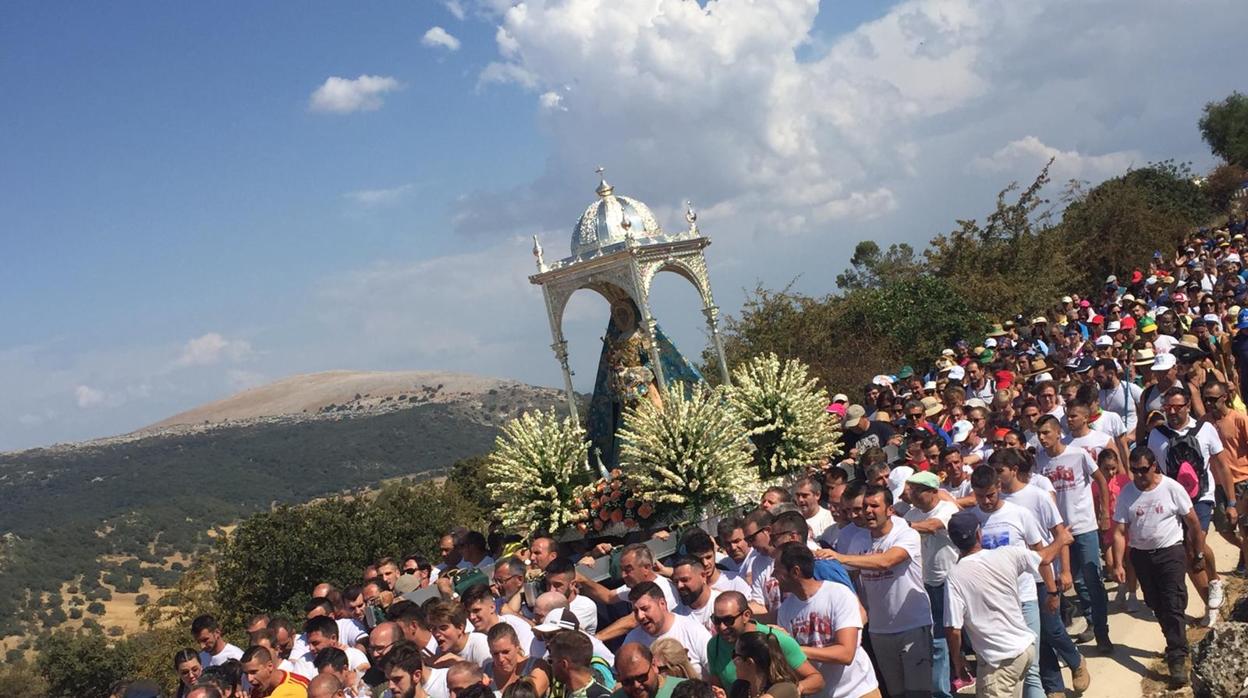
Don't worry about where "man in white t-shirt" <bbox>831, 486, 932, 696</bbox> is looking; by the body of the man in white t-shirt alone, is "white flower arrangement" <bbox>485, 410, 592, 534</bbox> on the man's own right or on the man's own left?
on the man's own right

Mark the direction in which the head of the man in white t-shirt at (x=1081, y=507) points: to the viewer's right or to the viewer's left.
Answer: to the viewer's left

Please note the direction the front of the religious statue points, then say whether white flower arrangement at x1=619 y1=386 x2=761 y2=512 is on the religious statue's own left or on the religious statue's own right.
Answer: on the religious statue's own left

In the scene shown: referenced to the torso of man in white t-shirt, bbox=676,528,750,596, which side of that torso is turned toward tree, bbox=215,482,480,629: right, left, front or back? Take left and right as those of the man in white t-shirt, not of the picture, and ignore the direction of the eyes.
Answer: right

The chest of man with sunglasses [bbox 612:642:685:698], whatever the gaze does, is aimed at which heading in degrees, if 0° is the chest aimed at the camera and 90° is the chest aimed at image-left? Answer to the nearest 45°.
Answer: approximately 45°

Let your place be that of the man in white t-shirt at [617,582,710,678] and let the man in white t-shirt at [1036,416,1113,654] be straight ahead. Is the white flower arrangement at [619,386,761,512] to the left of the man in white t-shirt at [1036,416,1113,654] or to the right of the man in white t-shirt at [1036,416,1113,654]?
left

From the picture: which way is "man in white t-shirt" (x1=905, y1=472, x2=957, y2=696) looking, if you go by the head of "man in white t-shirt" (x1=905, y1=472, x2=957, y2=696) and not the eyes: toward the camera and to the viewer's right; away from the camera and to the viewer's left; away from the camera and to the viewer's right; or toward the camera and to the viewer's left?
toward the camera and to the viewer's left

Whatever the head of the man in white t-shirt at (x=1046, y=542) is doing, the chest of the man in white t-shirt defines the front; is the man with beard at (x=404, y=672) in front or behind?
in front

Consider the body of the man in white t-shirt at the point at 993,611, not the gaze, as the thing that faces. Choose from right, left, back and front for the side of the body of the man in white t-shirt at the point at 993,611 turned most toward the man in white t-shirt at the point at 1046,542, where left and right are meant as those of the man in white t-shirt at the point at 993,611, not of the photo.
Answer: front

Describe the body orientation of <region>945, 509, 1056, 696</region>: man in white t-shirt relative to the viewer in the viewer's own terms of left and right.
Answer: facing away from the viewer and to the left of the viewer

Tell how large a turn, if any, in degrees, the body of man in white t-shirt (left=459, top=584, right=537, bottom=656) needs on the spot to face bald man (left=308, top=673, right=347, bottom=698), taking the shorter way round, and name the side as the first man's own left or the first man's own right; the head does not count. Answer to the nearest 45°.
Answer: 0° — they already face them

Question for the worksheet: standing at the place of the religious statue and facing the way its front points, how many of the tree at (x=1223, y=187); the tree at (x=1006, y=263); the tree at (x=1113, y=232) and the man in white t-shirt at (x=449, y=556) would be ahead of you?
1

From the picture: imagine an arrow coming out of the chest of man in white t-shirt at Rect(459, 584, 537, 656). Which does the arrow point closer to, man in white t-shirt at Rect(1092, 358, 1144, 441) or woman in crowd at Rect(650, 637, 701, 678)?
the woman in crowd
